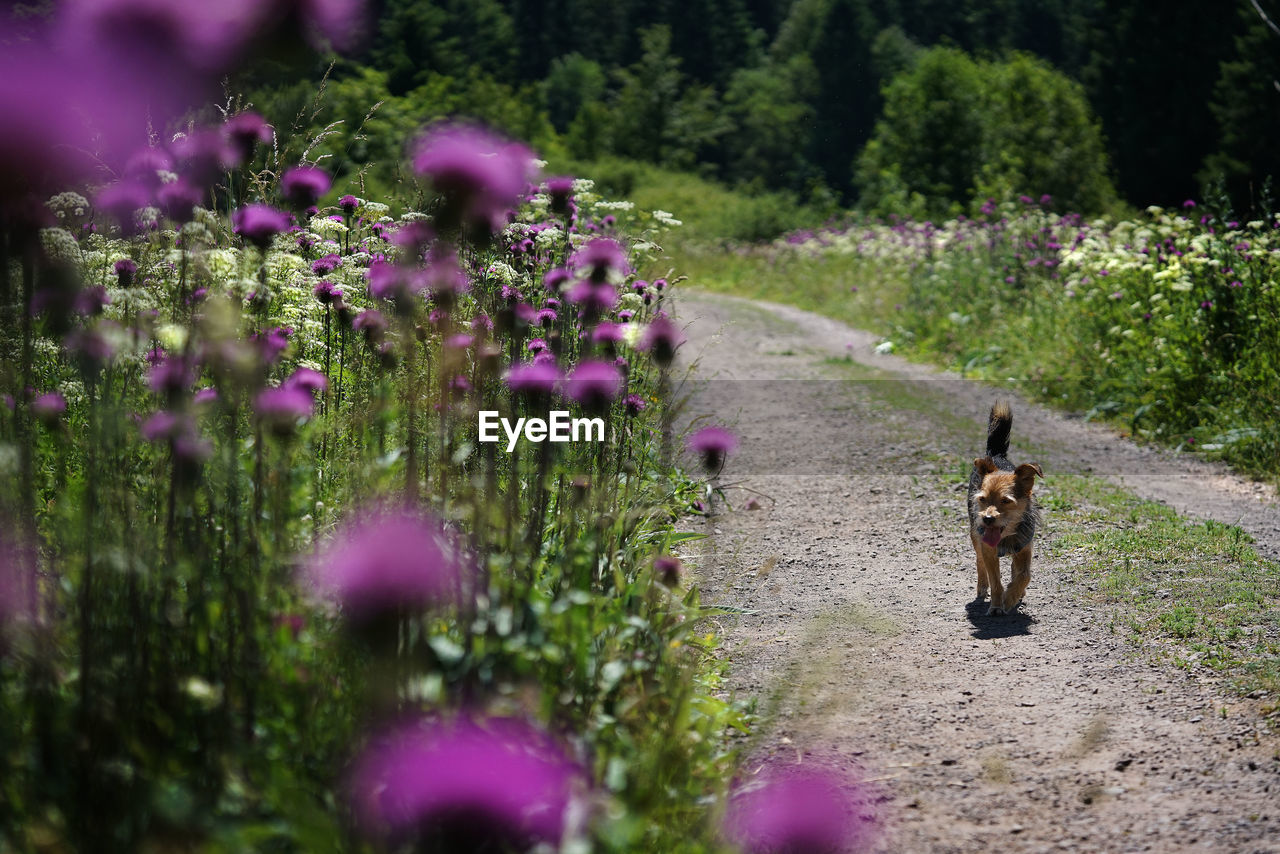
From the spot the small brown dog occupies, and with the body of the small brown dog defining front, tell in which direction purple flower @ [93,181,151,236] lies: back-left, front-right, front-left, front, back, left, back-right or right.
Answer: front-right

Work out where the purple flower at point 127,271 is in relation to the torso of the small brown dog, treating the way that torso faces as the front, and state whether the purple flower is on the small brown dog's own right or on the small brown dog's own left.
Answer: on the small brown dog's own right

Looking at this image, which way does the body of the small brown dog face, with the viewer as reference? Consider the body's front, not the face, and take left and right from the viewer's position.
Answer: facing the viewer

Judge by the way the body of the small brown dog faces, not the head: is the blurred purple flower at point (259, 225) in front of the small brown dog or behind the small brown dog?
in front

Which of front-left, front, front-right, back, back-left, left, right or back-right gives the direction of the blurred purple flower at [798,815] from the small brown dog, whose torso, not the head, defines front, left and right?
front

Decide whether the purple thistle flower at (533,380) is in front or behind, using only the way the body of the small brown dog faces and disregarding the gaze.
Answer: in front

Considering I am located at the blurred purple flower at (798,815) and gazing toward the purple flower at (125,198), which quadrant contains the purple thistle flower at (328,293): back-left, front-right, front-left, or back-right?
front-right

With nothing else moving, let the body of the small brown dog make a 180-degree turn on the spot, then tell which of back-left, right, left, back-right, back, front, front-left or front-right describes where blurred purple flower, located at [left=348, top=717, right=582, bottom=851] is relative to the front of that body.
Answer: back

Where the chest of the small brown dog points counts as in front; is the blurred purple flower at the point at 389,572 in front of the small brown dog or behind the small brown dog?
in front

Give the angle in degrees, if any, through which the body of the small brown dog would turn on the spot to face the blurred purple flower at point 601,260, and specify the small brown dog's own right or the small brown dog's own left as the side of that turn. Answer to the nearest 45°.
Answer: approximately 45° to the small brown dog's own right

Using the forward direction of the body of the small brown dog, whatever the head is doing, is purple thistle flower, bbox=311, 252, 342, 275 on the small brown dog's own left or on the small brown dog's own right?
on the small brown dog's own right

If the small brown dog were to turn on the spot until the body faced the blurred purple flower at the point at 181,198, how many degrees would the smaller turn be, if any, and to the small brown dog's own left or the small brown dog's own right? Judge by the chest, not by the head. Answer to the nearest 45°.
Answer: approximately 45° to the small brown dog's own right

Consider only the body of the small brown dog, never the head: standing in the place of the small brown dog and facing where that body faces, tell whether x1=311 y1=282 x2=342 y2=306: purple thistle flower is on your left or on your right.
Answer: on your right
